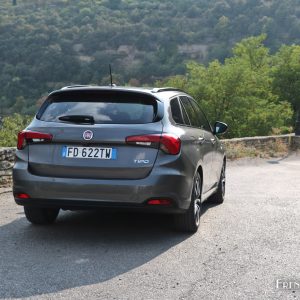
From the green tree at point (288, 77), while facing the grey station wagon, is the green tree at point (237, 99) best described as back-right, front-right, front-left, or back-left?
front-right

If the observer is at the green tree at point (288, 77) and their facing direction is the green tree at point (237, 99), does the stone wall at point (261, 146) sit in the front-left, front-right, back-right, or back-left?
front-left

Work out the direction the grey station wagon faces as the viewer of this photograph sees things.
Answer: facing away from the viewer and to the right of the viewer

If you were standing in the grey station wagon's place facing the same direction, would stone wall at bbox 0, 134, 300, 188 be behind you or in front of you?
in front

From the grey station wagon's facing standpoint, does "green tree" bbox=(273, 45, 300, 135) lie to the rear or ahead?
ahead

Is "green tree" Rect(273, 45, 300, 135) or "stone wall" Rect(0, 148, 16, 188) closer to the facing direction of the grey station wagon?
the green tree

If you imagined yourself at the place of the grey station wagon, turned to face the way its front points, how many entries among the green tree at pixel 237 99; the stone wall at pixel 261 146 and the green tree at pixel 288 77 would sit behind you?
0

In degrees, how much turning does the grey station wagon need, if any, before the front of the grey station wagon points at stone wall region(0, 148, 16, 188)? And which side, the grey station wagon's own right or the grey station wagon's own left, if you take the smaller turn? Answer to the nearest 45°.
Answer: approximately 90° to the grey station wagon's own left
